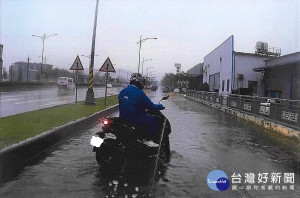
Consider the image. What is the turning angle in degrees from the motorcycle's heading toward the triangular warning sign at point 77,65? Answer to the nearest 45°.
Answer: approximately 45° to its left

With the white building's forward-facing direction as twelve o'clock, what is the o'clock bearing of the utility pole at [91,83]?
The utility pole is roughly at 11 o'clock from the white building.

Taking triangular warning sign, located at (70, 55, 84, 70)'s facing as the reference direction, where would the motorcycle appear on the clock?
The motorcycle is roughly at 12 o'clock from the triangular warning sign.

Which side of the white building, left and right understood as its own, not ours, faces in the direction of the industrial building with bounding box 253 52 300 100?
left

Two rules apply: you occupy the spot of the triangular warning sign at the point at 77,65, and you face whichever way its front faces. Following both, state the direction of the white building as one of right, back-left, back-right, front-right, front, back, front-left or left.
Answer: back-left

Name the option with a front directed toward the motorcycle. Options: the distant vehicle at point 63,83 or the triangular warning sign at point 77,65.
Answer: the triangular warning sign

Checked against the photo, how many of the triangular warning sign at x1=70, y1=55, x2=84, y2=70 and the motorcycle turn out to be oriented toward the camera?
1
